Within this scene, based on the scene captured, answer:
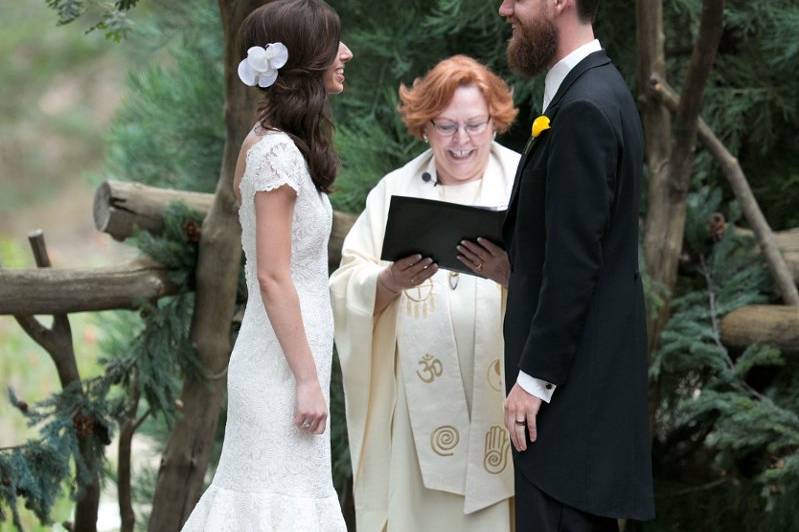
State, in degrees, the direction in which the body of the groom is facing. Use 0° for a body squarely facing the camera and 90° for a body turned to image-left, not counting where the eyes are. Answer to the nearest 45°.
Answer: approximately 90°

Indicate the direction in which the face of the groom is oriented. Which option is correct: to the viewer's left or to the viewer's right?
to the viewer's left

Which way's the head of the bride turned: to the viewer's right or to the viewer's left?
to the viewer's right

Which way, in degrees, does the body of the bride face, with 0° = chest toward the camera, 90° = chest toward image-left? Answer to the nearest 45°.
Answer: approximately 270°

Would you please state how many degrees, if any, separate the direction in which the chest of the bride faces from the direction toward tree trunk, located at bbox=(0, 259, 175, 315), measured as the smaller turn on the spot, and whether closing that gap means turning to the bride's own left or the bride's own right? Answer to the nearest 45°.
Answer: approximately 135° to the bride's own left

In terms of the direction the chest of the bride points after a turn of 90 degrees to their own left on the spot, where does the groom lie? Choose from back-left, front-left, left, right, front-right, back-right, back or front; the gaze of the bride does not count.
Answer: right
